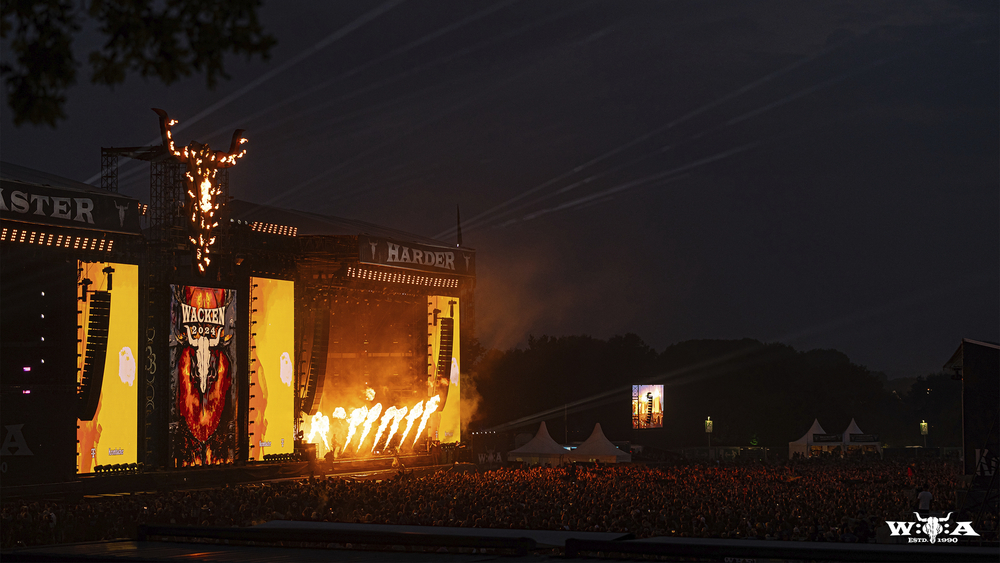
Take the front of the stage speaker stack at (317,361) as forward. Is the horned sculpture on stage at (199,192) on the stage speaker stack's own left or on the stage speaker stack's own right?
on the stage speaker stack's own right

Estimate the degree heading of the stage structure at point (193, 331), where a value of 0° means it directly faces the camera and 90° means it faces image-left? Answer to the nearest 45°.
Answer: approximately 315°

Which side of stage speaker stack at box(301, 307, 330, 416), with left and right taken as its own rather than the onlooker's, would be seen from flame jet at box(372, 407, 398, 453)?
left

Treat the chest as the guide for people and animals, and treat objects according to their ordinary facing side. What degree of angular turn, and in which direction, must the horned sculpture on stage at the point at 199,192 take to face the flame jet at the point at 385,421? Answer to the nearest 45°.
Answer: approximately 90° to its left

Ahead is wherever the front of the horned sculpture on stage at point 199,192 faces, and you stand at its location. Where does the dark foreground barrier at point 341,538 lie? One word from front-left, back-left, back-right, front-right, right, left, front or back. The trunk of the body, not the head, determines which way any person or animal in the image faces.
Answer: front-right

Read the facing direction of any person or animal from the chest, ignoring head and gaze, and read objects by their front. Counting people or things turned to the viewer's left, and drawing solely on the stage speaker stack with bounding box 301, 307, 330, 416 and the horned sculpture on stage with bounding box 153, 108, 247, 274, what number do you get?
0

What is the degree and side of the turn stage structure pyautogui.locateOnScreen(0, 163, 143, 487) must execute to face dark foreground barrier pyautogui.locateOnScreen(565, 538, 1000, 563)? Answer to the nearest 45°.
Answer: approximately 45° to its right

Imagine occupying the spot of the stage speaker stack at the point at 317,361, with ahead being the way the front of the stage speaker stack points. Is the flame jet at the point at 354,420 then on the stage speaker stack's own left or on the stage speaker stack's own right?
on the stage speaker stack's own left

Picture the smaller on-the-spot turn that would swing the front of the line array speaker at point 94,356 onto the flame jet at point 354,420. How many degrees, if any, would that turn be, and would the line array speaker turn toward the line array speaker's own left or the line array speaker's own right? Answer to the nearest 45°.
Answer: approximately 90° to the line array speaker's own left

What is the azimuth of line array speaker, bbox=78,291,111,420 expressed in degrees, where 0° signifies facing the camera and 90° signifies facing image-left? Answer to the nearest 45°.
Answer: approximately 315°
